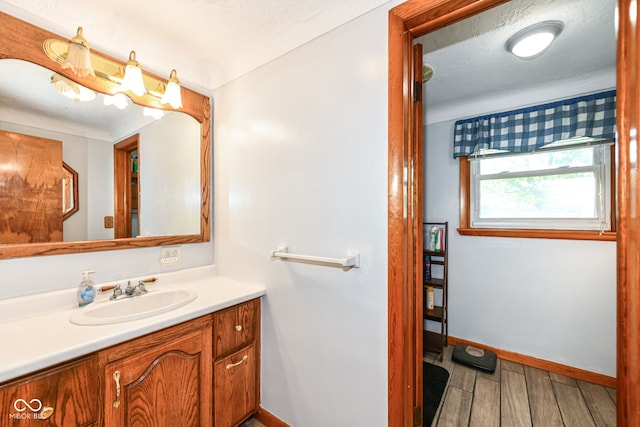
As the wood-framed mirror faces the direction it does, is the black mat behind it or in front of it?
in front

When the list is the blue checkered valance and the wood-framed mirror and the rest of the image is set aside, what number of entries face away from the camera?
0

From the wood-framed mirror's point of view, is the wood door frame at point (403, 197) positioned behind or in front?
in front

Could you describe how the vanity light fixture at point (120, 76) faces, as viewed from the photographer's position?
facing the viewer and to the right of the viewer

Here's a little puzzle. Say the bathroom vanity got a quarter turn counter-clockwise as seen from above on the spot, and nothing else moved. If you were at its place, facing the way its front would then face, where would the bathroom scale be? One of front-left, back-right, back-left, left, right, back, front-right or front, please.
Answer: front-right

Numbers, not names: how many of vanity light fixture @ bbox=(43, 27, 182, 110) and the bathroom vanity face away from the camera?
0

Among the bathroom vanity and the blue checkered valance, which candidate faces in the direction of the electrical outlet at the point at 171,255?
the blue checkered valance

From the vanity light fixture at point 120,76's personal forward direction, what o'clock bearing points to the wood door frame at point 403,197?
The wood door frame is roughly at 12 o'clock from the vanity light fixture.

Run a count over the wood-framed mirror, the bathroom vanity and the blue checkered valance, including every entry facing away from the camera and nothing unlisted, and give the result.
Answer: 0

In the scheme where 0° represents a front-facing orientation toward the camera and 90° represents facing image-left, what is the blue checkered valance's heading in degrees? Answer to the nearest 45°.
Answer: approximately 45°

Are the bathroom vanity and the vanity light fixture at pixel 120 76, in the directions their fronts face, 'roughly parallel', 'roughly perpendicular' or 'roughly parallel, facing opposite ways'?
roughly parallel
